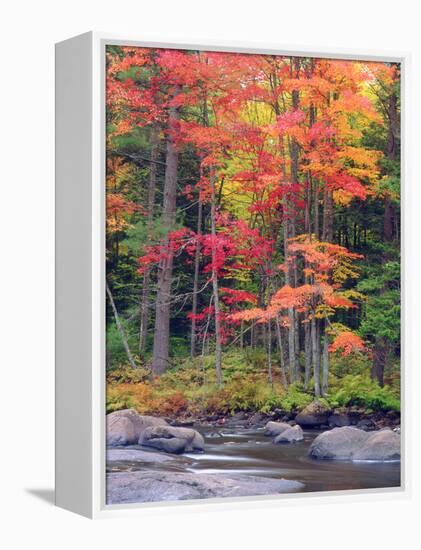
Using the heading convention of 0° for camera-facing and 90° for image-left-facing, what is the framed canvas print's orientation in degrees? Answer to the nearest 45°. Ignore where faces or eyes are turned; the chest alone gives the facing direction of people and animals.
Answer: approximately 315°
